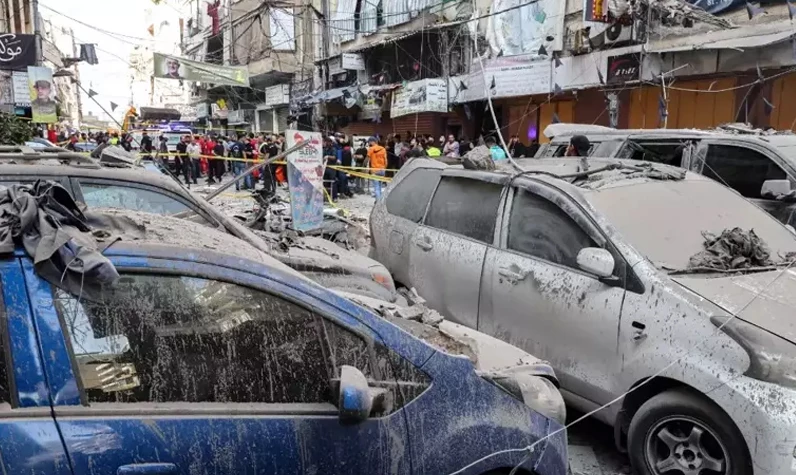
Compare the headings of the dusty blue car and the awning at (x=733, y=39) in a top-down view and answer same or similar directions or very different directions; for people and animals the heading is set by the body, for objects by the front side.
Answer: very different directions

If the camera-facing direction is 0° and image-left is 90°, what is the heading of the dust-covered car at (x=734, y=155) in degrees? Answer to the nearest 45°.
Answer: approximately 315°

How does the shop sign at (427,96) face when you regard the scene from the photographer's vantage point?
facing the viewer and to the left of the viewer

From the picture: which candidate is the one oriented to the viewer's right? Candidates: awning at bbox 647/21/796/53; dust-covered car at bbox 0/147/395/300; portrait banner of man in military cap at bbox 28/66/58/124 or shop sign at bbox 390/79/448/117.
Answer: the dust-covered car

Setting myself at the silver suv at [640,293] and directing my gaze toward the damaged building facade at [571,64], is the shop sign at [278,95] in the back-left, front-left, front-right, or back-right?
front-left

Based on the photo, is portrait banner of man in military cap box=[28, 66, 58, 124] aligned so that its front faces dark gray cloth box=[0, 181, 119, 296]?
yes

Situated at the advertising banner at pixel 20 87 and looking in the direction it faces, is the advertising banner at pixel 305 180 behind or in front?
in front

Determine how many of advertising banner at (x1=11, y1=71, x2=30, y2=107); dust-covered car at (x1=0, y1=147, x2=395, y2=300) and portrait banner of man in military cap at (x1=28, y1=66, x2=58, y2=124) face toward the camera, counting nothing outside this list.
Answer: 2

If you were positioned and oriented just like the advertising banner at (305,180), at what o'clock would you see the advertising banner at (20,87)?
the advertising banner at (20,87) is roughly at 5 o'clock from the advertising banner at (305,180).

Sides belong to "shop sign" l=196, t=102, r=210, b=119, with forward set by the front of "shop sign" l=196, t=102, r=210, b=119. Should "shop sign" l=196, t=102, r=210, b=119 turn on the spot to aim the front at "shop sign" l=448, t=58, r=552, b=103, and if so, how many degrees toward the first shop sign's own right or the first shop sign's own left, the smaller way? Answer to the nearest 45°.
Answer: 0° — it already faces it

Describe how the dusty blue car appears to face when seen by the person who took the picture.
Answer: facing to the right of the viewer

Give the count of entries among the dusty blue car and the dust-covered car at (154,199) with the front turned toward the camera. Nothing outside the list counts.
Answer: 0
